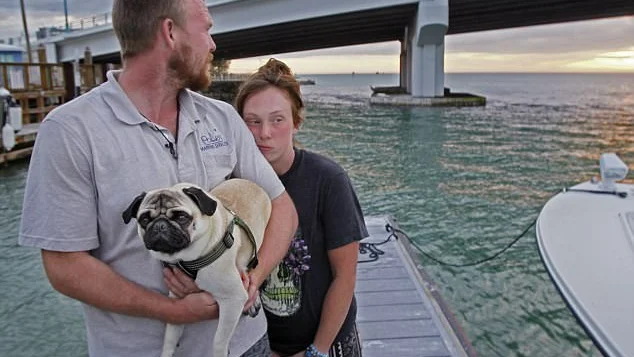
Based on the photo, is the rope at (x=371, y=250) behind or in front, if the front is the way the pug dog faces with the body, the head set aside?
behind

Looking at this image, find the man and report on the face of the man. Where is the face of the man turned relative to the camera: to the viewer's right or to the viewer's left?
to the viewer's right

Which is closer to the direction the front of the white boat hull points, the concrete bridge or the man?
the concrete bridge

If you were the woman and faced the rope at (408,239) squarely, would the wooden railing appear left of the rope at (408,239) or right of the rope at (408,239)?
left

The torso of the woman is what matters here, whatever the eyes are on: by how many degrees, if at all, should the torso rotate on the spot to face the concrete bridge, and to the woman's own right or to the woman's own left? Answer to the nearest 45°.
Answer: approximately 135° to the woman's own right

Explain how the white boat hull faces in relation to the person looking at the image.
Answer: facing away from the viewer and to the left of the viewer

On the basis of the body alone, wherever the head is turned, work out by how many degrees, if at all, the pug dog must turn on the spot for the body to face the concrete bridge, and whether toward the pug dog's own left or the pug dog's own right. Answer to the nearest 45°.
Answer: approximately 135° to the pug dog's own right

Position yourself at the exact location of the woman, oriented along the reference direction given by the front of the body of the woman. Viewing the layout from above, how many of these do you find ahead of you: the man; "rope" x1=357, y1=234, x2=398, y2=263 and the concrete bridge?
1

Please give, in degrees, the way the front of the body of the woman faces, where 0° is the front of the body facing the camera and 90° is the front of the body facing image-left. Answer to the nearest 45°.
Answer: approximately 45°

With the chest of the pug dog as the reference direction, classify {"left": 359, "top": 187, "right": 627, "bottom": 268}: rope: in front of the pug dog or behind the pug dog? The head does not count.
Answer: behind

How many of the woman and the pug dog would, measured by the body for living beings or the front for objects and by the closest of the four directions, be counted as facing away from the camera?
0

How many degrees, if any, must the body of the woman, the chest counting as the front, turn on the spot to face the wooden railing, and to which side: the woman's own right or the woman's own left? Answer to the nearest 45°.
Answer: approximately 90° to the woman's own right

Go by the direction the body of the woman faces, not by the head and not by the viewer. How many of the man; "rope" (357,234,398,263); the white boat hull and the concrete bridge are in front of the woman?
1
